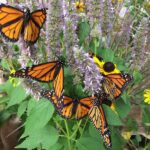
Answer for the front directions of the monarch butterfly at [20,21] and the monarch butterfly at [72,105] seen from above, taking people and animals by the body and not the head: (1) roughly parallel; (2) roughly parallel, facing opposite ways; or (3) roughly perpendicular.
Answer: roughly parallel

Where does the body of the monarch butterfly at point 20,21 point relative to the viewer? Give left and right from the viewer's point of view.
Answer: facing away from the viewer

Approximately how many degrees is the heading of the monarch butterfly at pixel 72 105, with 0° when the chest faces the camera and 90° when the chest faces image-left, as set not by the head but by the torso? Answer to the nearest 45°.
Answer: approximately 180°

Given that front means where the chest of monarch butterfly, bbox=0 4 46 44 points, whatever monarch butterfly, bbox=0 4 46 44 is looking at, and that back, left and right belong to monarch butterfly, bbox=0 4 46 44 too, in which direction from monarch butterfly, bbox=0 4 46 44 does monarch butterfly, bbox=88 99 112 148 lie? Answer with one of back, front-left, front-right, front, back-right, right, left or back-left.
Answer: back-right

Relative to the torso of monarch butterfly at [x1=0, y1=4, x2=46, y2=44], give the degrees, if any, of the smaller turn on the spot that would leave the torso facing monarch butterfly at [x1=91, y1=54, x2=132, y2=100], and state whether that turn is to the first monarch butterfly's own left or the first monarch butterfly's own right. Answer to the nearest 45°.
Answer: approximately 135° to the first monarch butterfly's own right

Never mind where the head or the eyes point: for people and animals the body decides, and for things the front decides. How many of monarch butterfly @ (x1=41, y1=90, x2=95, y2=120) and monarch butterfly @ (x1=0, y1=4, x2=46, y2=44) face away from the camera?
2
